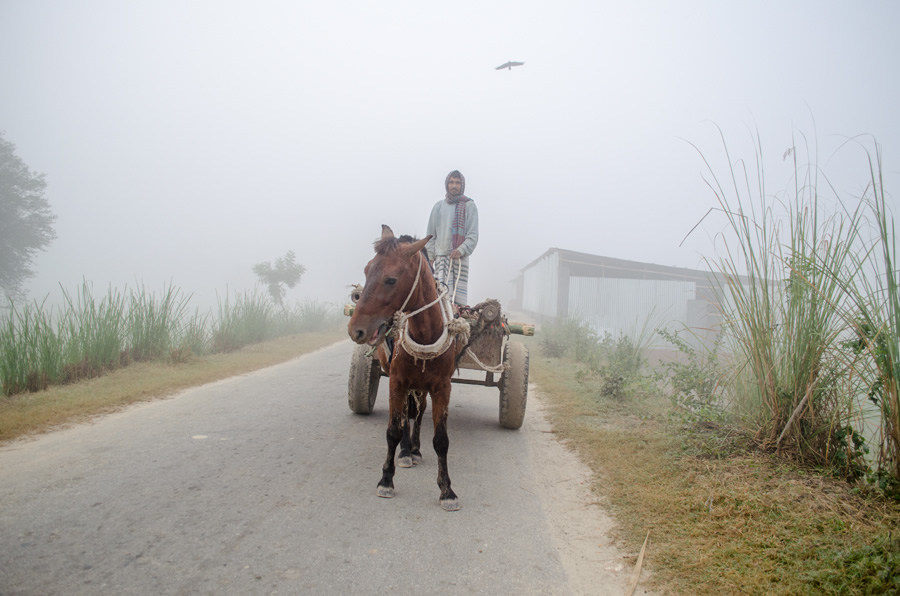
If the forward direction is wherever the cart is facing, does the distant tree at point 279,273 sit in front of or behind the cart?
behind

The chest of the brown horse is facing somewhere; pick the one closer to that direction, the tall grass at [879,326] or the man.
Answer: the tall grass

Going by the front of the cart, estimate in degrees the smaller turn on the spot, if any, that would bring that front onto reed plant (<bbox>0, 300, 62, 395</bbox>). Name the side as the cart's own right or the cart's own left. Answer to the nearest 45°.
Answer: approximately 90° to the cart's own right

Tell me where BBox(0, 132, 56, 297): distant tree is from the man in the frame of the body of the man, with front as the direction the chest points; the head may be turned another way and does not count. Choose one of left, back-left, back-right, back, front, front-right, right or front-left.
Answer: back-right

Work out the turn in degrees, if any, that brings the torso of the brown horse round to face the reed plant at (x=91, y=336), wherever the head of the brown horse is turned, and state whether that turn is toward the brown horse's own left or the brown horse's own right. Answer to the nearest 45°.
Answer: approximately 135° to the brown horse's own right

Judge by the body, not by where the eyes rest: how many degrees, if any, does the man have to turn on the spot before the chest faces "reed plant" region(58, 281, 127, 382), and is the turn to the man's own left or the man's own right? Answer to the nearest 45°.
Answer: approximately 135° to the man's own right

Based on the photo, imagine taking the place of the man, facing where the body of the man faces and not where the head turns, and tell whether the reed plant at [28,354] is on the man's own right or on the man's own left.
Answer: on the man's own right

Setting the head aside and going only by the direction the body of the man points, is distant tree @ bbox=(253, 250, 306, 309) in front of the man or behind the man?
behind

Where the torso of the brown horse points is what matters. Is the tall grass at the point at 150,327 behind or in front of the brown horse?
behind
